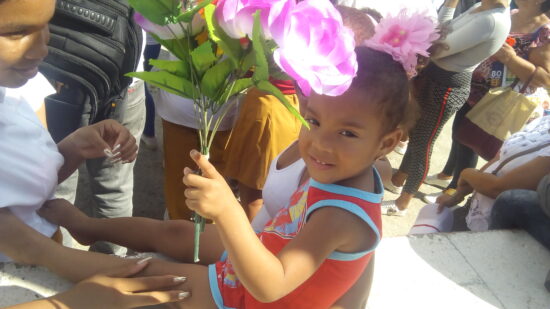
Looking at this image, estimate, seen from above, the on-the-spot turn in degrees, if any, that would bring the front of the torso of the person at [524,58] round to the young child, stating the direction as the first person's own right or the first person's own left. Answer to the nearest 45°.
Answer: approximately 45° to the first person's own left

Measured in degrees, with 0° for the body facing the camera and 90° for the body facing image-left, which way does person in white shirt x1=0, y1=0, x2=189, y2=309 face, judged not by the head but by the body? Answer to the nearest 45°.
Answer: approximately 315°

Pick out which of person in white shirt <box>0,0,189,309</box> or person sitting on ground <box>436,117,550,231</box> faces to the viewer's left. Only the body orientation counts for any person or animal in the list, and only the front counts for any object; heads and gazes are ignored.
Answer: the person sitting on ground

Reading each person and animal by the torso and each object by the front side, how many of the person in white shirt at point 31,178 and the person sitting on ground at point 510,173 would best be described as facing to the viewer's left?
1

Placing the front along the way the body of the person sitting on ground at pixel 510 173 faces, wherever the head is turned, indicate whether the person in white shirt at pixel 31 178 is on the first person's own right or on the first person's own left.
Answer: on the first person's own left

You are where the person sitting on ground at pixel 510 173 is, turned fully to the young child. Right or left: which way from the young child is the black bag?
right

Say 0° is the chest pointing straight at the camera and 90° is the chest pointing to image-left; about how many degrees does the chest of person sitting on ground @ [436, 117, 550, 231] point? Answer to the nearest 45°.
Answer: approximately 90°

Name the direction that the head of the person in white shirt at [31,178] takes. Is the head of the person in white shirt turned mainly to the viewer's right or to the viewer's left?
to the viewer's right

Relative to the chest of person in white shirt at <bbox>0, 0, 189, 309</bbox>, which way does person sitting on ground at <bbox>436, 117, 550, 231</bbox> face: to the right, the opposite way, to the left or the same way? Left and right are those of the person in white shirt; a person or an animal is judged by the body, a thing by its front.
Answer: the opposite way
